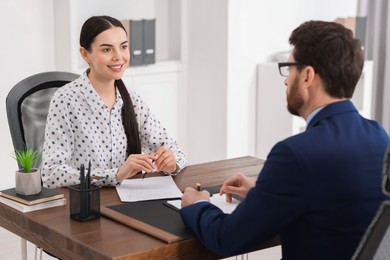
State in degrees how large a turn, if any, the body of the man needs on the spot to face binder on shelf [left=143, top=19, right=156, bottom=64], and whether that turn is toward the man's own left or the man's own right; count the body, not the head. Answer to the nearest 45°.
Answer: approximately 45° to the man's own right

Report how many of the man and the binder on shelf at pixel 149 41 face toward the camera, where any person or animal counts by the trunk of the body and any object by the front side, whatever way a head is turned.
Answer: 1

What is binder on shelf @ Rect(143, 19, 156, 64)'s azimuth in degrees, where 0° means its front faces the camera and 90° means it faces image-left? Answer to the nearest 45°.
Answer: approximately 0°

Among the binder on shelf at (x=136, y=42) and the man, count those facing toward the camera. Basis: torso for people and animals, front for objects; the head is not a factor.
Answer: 1

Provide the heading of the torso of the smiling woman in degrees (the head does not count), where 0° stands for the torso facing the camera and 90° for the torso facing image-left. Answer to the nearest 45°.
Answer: approximately 315°

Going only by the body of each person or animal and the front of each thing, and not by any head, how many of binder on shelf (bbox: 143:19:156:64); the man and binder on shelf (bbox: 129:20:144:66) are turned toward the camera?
2

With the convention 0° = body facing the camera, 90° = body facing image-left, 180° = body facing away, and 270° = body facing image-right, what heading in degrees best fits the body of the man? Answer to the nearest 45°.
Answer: approximately 135°

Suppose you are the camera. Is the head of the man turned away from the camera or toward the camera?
away from the camera
